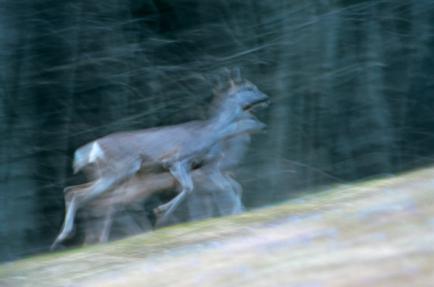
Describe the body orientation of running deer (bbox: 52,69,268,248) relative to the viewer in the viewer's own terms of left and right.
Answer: facing to the right of the viewer

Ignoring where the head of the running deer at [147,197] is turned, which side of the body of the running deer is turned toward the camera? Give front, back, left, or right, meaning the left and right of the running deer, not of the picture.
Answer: right
